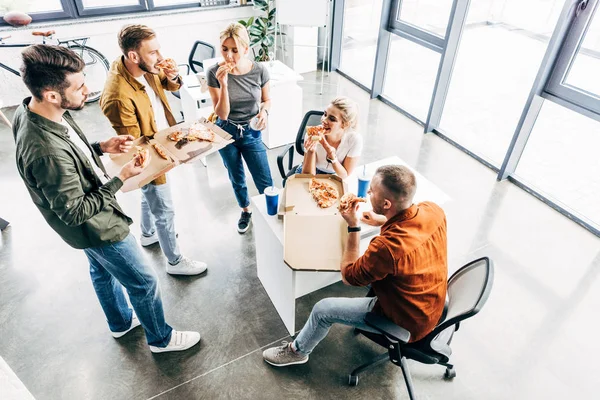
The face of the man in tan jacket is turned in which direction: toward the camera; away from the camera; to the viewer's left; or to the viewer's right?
to the viewer's right

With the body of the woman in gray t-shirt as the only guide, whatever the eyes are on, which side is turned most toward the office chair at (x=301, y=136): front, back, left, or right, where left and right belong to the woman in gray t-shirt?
left

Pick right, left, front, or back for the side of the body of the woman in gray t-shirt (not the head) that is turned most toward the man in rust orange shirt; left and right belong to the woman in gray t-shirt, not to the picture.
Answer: front

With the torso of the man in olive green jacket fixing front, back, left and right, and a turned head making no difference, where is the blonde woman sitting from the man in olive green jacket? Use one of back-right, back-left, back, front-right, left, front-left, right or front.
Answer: front

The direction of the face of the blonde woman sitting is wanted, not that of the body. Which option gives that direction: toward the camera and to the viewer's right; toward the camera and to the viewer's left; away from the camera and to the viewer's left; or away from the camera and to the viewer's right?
toward the camera and to the viewer's left

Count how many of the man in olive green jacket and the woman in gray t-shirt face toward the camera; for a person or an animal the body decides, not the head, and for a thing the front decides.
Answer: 1

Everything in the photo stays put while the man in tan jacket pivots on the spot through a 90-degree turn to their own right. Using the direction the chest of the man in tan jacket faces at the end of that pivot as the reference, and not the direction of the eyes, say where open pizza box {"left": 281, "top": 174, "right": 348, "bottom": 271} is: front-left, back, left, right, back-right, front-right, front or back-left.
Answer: left

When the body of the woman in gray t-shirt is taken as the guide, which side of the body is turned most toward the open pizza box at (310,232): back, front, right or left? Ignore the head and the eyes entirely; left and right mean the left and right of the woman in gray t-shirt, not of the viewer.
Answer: front

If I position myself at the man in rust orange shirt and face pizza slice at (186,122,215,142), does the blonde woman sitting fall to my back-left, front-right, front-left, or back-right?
front-right

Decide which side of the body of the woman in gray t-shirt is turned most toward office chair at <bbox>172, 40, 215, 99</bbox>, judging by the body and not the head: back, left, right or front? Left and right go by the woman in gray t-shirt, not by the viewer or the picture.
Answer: back

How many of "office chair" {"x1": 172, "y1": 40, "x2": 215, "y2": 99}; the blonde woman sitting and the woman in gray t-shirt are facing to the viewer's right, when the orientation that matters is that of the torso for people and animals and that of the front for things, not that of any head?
0

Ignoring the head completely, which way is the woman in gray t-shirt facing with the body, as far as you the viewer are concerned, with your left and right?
facing the viewer

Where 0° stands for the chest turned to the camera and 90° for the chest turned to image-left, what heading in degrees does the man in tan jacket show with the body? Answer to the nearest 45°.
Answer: approximately 315°

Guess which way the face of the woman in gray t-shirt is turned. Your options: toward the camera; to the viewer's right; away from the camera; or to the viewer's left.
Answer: toward the camera

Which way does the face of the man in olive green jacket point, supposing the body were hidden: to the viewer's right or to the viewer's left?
to the viewer's right

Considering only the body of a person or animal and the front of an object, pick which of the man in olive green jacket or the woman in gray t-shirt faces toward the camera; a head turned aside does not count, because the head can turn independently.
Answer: the woman in gray t-shirt

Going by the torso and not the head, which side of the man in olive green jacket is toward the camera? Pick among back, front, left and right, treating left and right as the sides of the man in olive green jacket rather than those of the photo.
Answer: right
